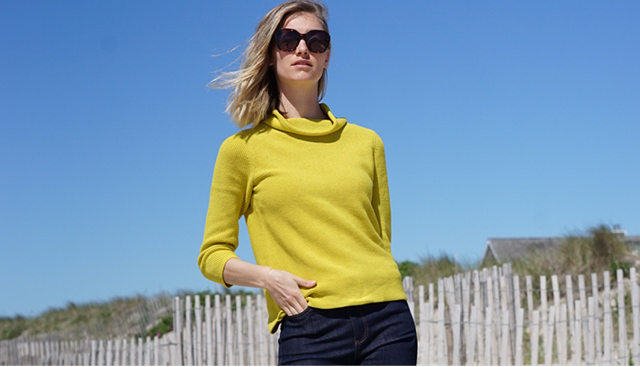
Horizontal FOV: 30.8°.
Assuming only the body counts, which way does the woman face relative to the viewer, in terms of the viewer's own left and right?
facing the viewer and to the right of the viewer

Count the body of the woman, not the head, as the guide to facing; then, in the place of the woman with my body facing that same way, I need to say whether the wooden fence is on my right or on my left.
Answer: on my left
